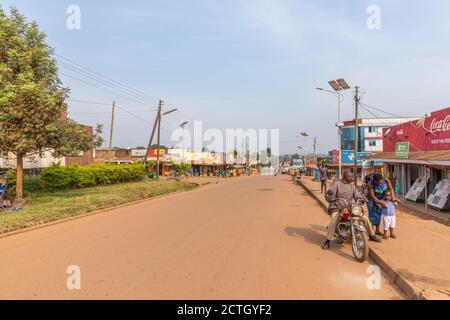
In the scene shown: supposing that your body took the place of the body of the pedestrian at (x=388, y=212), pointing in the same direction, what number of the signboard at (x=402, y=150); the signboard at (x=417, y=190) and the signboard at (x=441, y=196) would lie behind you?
3

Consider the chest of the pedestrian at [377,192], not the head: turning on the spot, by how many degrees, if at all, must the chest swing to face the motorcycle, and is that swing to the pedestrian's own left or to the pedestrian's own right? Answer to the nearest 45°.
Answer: approximately 45° to the pedestrian's own right

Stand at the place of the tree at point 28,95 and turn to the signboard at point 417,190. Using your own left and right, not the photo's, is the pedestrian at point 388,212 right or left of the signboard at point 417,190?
right

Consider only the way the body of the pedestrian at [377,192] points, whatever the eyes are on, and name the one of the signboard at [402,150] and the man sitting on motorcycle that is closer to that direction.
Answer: the man sitting on motorcycle

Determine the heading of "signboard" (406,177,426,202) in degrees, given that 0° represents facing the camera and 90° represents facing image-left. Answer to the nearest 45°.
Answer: approximately 45°
